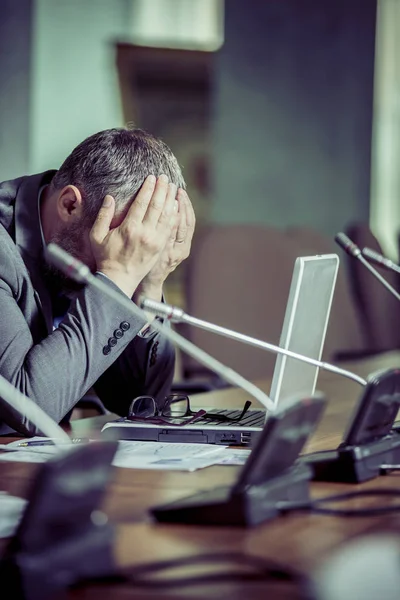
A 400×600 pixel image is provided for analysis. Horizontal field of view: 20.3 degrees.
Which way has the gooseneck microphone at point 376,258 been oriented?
to the viewer's left

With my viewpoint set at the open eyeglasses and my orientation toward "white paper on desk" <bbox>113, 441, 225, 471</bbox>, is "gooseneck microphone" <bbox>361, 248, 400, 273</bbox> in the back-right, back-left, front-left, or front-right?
back-left
